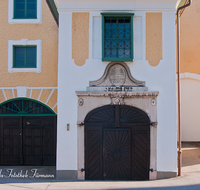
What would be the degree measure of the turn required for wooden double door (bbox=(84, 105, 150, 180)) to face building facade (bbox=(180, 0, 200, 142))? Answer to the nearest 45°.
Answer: approximately 135° to its left

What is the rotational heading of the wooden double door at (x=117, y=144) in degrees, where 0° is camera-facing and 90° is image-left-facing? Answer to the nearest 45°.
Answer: approximately 0°

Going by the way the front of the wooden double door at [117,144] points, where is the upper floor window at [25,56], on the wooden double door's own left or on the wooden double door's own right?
on the wooden double door's own right

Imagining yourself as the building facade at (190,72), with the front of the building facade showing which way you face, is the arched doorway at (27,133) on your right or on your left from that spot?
on your right

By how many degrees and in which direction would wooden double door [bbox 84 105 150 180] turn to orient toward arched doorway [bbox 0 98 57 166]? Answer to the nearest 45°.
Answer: approximately 135° to its right

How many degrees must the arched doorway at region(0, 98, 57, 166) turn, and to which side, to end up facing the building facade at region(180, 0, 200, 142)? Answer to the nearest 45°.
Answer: approximately 90° to its left
